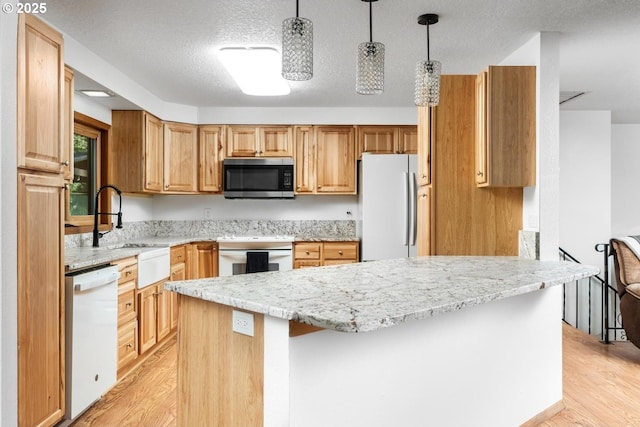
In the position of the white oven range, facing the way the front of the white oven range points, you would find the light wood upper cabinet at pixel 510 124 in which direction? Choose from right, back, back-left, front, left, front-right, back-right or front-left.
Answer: front-left

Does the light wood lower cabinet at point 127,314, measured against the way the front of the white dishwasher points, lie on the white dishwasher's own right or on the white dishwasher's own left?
on the white dishwasher's own left

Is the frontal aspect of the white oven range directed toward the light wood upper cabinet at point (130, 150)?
no

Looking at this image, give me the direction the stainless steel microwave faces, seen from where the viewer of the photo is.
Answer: facing the viewer

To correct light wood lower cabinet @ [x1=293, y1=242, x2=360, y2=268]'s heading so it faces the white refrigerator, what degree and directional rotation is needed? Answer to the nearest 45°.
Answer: approximately 90° to its left

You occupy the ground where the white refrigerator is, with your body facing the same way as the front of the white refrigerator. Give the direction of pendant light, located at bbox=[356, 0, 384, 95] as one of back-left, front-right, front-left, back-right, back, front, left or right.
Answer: front

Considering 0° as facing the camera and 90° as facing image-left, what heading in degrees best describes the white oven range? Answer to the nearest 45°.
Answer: approximately 0°

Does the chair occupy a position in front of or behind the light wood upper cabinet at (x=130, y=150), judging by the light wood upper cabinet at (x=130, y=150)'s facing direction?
in front

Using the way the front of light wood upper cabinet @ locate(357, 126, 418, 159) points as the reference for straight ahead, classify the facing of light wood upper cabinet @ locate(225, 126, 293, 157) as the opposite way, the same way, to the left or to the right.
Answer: the same way

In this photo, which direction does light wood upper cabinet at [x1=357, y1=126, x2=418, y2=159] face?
toward the camera

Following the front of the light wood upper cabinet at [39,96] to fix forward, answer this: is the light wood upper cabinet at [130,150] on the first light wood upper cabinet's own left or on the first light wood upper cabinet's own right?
on the first light wood upper cabinet's own left

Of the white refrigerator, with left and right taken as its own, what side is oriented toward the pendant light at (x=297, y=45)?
front

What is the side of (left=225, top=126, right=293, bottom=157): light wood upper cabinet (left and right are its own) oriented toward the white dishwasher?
front

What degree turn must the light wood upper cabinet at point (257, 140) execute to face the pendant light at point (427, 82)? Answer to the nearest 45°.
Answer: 0° — it already faces it
